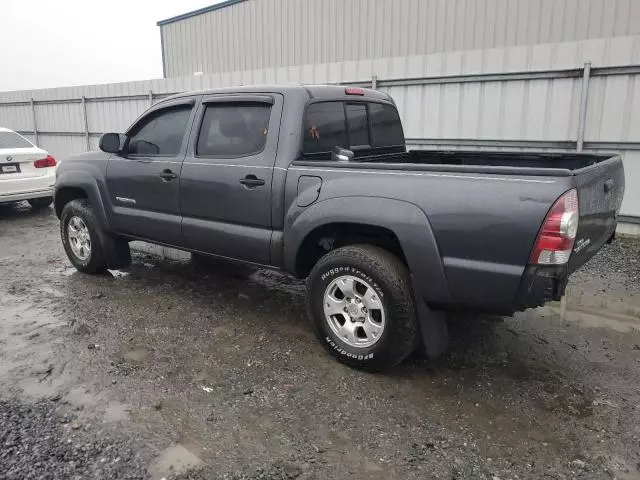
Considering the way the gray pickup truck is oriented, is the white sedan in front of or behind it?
in front

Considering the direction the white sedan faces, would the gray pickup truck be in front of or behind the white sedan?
behind

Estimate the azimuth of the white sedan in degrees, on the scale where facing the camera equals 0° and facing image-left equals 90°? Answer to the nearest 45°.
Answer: approximately 135°

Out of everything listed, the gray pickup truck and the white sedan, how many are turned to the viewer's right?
0

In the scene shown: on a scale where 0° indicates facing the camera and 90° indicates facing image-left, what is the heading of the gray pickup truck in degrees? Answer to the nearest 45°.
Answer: approximately 135°
